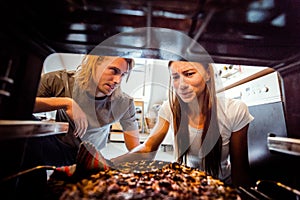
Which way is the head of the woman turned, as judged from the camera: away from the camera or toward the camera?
toward the camera

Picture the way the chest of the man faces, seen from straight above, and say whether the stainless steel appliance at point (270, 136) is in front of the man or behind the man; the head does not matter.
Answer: in front

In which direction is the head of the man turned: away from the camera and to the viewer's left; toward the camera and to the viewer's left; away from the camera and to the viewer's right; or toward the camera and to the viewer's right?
toward the camera and to the viewer's right

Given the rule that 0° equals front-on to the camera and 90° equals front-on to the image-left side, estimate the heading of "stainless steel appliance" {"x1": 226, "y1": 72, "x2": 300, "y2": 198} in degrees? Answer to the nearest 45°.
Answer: approximately 45°

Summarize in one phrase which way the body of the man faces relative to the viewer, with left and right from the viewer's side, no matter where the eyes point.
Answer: facing the viewer and to the right of the viewer

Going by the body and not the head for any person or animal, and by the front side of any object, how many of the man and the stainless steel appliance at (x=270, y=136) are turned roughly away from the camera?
0

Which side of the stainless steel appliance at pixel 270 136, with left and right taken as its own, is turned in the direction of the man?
front

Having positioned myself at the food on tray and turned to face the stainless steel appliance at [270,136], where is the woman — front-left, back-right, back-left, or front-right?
front-left

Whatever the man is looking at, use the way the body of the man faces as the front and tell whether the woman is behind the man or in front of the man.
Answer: in front
